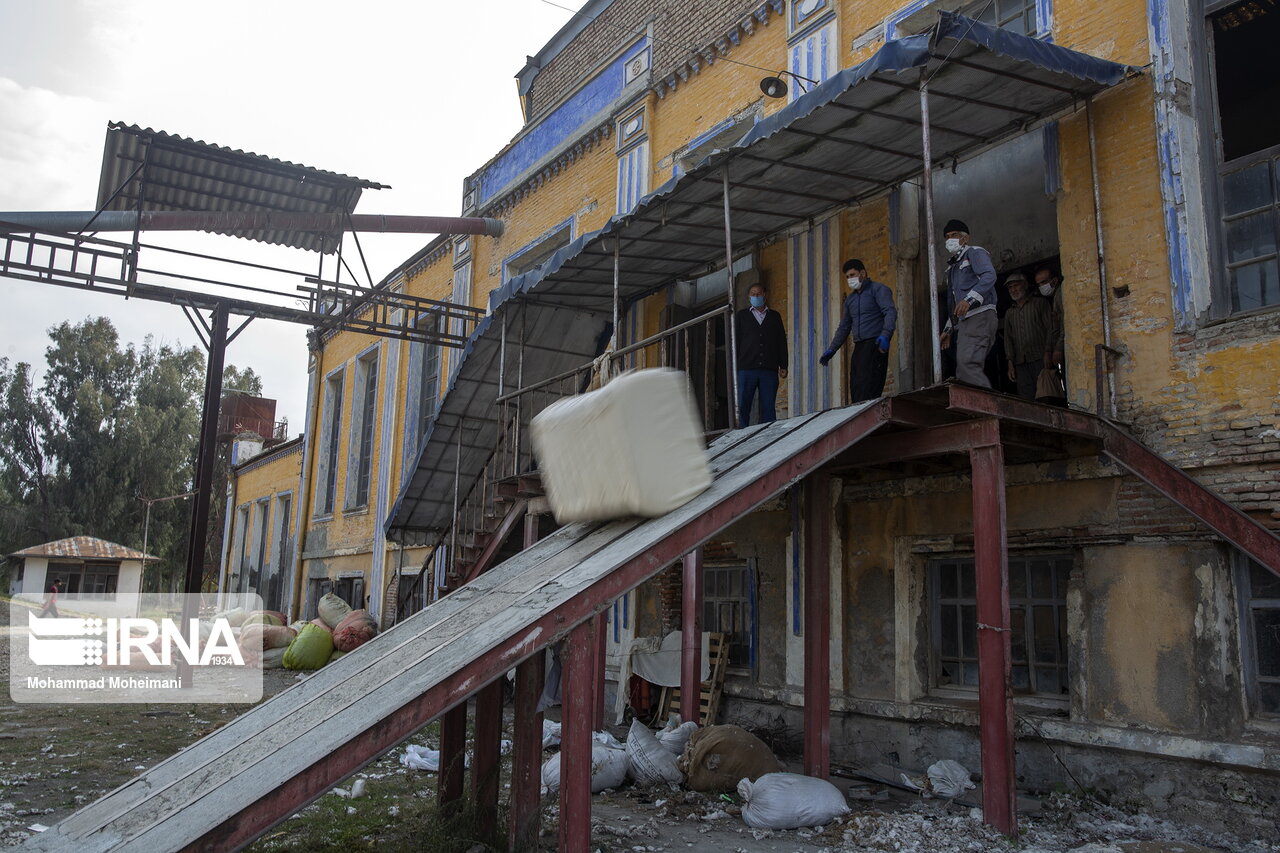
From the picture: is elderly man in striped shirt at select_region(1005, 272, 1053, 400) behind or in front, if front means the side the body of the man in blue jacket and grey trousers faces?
behind

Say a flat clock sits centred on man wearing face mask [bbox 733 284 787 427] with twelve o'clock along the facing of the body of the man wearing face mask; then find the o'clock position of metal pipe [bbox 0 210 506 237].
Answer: The metal pipe is roughly at 4 o'clock from the man wearing face mask.

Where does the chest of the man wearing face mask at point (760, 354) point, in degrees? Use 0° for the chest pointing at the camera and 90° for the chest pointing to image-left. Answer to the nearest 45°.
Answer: approximately 0°

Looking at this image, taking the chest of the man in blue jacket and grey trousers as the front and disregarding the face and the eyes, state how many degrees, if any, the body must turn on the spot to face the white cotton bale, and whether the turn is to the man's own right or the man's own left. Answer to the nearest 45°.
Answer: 0° — they already face it
